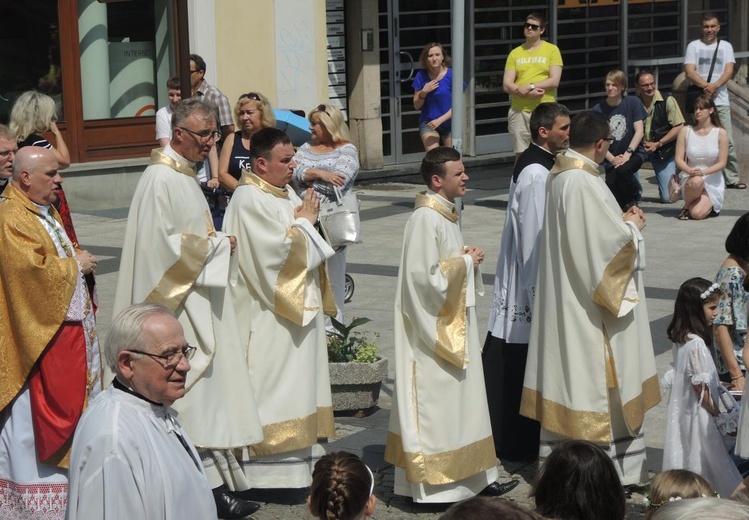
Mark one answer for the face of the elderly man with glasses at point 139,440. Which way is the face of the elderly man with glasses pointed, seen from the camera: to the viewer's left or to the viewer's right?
to the viewer's right

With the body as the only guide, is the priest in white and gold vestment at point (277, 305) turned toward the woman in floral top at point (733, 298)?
yes

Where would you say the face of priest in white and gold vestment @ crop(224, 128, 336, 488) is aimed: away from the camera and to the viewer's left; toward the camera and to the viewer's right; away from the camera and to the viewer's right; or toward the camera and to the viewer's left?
toward the camera and to the viewer's right

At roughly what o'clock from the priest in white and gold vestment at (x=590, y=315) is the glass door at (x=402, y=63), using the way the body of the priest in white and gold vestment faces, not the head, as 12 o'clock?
The glass door is roughly at 10 o'clock from the priest in white and gold vestment.

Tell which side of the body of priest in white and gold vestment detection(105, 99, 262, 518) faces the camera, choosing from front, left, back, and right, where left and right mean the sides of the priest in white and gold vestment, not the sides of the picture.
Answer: right

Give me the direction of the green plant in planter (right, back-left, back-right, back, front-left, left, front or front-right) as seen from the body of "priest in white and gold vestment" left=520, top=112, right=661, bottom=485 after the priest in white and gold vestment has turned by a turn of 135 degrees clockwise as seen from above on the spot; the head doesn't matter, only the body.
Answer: back-right

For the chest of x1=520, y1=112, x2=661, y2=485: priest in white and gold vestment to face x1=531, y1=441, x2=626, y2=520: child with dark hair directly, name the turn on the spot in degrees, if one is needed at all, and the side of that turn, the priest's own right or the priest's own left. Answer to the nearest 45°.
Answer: approximately 135° to the priest's own right

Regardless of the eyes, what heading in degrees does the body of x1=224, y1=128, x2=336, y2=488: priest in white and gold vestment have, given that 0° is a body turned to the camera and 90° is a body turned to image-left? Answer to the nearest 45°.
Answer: approximately 270°
